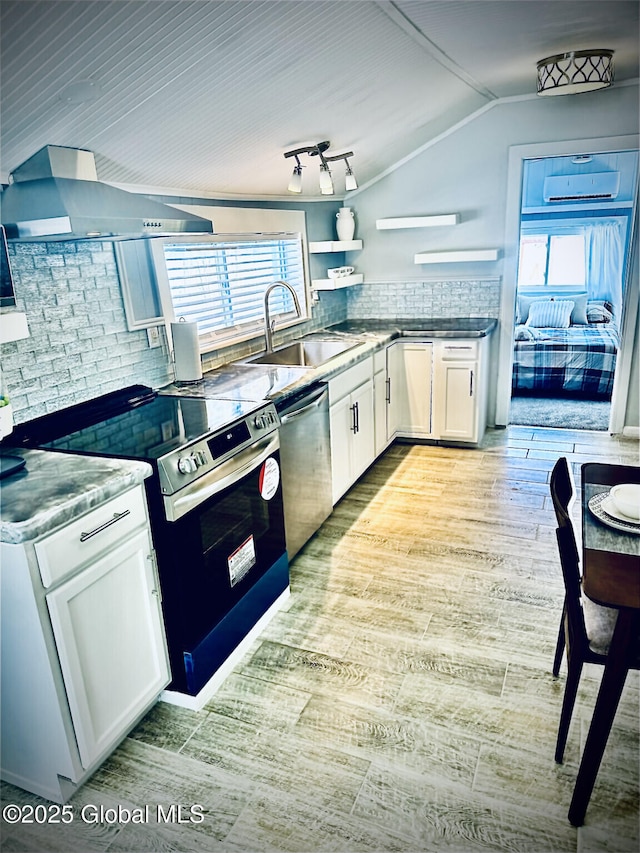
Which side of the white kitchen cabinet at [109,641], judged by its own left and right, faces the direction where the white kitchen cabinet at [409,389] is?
left

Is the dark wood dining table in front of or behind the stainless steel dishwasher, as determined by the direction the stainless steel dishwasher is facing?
in front

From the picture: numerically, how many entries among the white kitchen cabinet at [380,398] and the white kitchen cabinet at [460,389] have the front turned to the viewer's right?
1

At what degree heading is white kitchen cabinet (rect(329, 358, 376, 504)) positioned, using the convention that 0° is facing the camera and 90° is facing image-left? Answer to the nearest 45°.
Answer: approximately 315°

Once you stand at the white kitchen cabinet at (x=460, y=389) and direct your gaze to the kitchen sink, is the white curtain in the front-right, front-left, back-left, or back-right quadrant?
back-right

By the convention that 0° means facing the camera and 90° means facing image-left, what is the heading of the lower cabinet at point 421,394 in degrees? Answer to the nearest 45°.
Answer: approximately 315°

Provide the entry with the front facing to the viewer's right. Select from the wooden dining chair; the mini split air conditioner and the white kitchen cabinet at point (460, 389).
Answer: the wooden dining chair

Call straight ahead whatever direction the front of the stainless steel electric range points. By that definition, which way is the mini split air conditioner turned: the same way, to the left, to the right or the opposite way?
to the right

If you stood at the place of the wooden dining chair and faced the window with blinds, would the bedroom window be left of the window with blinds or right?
right

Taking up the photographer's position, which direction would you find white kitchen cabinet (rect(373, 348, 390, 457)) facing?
facing to the right of the viewer

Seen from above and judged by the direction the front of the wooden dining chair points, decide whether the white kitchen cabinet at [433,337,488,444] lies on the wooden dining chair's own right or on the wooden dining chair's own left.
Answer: on the wooden dining chair's own left

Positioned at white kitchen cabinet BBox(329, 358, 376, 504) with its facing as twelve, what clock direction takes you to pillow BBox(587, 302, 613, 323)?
The pillow is roughly at 9 o'clock from the white kitchen cabinet.

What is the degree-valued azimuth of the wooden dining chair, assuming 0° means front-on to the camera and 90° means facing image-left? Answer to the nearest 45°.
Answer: approximately 270°

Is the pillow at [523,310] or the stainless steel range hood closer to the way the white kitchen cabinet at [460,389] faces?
the stainless steel range hood
